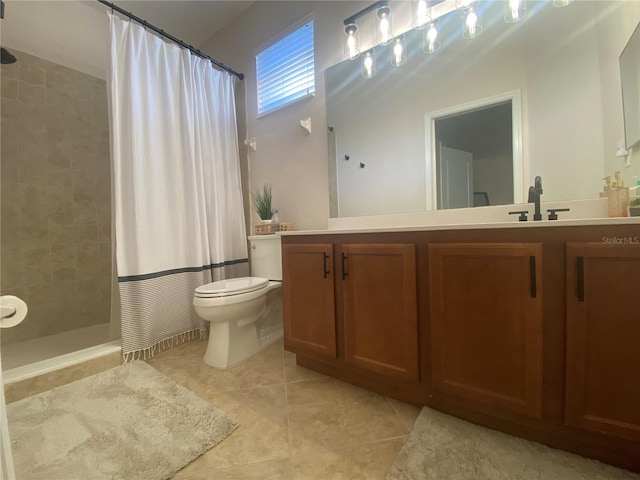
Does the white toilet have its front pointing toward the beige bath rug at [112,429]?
yes

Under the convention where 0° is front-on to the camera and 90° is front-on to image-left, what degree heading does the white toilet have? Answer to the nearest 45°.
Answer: approximately 45°

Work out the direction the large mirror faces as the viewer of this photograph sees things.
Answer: facing the viewer and to the left of the viewer

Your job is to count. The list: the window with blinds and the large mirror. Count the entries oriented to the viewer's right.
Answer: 0

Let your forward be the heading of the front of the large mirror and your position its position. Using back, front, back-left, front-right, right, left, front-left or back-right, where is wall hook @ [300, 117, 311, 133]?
front-right

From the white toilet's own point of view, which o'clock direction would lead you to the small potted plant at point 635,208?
The small potted plant is roughly at 9 o'clock from the white toilet.
